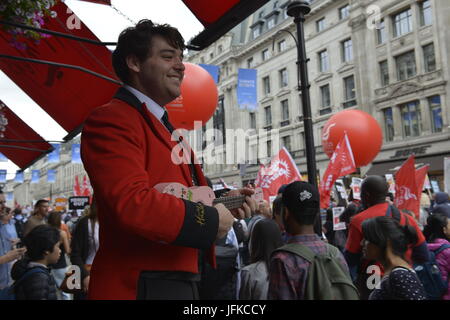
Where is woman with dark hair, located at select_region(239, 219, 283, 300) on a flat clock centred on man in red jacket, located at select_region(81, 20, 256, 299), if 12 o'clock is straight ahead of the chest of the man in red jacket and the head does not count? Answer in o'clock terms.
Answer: The woman with dark hair is roughly at 10 o'clock from the man in red jacket.

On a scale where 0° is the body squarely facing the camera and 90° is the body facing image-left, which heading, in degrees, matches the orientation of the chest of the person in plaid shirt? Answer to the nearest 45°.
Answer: approximately 135°

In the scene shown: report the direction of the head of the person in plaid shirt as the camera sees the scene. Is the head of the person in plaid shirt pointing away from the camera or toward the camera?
away from the camera

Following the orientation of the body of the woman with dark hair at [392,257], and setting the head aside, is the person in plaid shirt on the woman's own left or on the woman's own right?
on the woman's own left

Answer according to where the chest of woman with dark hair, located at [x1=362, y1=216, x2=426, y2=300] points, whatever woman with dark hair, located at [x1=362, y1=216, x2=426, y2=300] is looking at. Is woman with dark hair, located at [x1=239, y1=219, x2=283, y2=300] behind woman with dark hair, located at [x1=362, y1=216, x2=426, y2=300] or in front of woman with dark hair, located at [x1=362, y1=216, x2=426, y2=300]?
in front

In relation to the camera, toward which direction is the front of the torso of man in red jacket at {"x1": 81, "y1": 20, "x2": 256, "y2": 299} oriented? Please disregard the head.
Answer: to the viewer's right

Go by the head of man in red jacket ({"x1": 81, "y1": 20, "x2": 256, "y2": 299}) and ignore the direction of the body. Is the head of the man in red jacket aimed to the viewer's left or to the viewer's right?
to the viewer's right

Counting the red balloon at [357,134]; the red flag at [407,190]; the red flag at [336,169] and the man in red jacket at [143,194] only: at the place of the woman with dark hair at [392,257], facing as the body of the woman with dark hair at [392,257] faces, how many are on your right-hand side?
3

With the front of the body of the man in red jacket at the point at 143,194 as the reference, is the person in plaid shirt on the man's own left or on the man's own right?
on the man's own left

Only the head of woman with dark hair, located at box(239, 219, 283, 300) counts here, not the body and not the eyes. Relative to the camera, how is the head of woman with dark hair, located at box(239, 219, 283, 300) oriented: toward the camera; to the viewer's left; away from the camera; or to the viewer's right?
away from the camera

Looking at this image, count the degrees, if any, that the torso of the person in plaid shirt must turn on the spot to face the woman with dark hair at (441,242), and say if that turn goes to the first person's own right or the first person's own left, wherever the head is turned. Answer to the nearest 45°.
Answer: approximately 90° to the first person's own right
